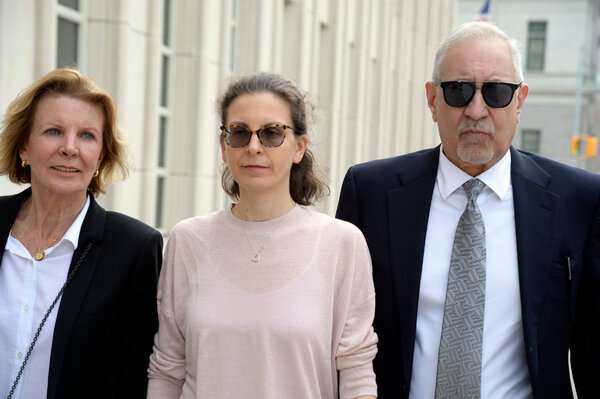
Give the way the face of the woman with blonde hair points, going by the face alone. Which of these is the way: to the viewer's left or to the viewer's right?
to the viewer's right

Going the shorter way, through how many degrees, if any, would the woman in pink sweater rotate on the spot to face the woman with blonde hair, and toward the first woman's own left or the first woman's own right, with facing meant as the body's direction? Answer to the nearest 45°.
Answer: approximately 90° to the first woman's own right

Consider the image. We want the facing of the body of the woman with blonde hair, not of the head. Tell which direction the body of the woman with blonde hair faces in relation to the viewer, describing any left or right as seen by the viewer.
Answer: facing the viewer and to the left of the viewer

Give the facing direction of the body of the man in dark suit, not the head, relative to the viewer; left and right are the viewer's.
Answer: facing the viewer

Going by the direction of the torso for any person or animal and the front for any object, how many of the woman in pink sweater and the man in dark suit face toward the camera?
2

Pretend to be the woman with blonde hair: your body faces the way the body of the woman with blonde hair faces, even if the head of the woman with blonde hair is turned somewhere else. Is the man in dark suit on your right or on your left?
on your left

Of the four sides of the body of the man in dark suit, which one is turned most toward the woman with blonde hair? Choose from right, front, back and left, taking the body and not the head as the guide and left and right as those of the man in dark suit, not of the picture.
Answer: right

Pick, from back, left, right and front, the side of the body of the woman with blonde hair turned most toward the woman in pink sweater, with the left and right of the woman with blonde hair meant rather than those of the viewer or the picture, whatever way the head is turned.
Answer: left

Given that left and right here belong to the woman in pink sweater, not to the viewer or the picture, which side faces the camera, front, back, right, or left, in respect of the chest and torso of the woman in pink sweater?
front
